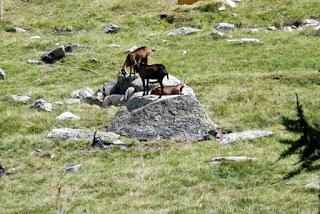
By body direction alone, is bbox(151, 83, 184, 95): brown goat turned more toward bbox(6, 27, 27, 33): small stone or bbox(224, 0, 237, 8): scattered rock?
the scattered rock

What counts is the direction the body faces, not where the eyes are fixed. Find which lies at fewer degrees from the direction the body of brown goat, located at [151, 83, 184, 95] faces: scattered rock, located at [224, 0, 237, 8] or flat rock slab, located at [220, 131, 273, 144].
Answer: the flat rock slab

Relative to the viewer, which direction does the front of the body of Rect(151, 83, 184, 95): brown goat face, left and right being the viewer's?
facing to the right of the viewer

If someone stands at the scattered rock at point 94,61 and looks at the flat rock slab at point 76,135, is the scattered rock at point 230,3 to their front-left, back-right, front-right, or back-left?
back-left
